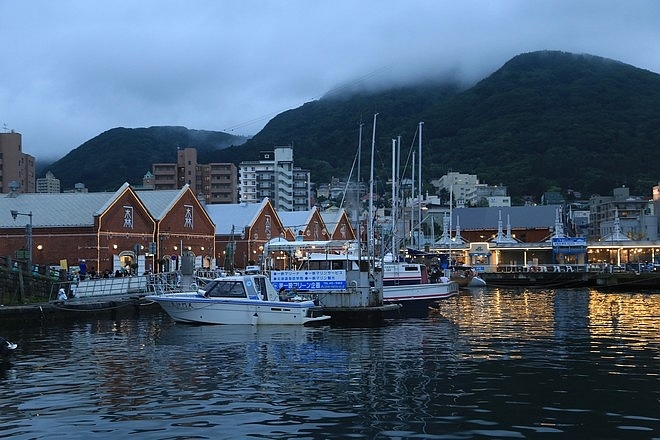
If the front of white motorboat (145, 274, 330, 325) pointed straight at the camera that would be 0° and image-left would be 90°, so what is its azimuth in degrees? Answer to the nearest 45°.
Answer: approximately 90°

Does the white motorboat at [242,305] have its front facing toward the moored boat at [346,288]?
no
